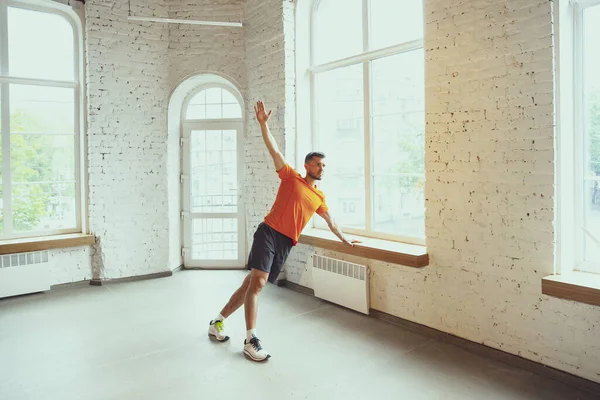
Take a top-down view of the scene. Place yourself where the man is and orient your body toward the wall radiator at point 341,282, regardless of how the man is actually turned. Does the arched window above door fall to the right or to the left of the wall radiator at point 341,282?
left

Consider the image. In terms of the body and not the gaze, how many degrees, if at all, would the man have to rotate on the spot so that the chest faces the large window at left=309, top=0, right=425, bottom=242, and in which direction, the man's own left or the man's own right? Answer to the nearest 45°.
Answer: approximately 90° to the man's own left

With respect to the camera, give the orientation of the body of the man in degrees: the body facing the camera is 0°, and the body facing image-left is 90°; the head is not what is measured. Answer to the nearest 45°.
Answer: approximately 315°

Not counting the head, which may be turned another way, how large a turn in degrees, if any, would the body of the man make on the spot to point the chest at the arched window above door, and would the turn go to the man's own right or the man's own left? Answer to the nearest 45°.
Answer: approximately 135° to the man's own left

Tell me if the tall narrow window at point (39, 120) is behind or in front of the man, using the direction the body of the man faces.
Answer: behind

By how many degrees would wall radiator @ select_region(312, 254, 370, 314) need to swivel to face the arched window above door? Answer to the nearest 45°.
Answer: approximately 90° to its right

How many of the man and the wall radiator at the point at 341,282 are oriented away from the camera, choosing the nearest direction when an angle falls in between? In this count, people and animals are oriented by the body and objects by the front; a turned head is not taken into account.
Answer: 0

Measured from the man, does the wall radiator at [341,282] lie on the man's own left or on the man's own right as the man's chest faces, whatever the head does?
on the man's own left

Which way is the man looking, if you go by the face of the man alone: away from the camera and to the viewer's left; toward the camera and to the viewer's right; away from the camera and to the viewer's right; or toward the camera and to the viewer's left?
toward the camera and to the viewer's right

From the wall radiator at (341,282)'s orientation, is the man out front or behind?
out front

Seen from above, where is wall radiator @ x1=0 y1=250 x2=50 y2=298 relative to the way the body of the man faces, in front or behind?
behind

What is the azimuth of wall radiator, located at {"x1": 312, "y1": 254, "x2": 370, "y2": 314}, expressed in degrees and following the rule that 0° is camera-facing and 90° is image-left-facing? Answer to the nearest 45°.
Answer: approximately 45°

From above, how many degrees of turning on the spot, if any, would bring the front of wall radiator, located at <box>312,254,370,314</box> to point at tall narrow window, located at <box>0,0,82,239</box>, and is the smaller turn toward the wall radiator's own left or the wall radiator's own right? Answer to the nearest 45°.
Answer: approximately 45° to the wall radiator's own right

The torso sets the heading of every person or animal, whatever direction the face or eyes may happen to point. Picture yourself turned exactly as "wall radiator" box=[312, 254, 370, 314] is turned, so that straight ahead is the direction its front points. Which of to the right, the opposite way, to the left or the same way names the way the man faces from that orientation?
to the left
